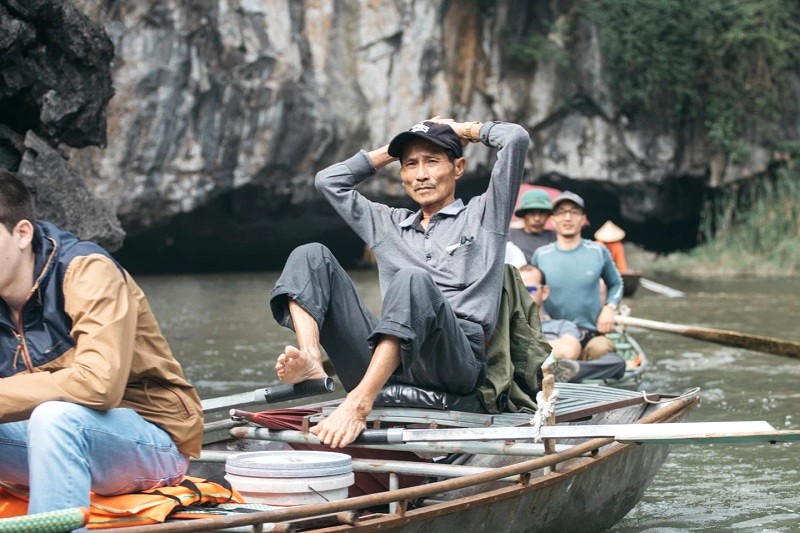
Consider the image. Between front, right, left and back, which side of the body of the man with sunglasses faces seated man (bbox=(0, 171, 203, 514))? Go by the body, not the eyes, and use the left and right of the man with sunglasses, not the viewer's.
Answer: front

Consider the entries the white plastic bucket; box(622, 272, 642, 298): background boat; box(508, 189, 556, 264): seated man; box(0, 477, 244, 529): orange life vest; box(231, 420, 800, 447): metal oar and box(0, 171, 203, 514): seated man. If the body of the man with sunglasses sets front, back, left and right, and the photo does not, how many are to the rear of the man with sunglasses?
2

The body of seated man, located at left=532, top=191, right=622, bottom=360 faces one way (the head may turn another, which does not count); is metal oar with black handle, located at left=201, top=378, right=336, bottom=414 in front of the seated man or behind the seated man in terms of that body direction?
in front

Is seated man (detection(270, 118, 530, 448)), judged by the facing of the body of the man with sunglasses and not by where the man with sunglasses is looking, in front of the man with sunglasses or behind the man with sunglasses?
in front

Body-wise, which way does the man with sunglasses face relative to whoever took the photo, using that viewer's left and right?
facing the viewer

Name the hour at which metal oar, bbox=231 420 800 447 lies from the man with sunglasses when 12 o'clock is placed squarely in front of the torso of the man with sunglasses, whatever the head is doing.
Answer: The metal oar is roughly at 12 o'clock from the man with sunglasses.

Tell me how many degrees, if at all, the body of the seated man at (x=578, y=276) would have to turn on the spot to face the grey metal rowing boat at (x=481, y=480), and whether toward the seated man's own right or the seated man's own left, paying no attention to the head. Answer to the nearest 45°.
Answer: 0° — they already face it

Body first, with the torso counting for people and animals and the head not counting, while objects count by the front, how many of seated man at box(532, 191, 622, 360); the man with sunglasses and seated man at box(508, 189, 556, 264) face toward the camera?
3

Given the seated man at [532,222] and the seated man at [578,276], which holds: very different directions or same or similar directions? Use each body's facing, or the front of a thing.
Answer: same or similar directions

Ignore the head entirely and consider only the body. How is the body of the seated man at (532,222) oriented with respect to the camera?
toward the camera

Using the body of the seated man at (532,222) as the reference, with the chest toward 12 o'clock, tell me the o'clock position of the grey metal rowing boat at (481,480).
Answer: The grey metal rowing boat is roughly at 12 o'clock from the seated man.

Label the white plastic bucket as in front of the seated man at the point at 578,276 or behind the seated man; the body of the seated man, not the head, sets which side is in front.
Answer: in front

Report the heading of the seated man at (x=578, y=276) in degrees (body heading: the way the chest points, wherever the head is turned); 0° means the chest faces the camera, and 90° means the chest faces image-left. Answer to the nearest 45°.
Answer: approximately 0°

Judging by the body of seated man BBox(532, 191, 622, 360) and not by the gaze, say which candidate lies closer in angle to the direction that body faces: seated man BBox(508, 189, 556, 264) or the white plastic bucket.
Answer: the white plastic bucket
